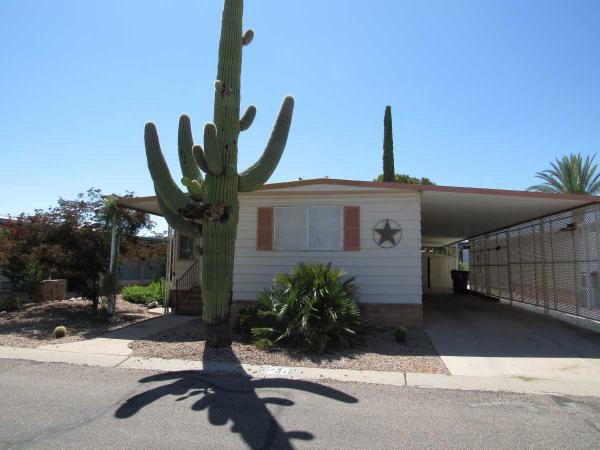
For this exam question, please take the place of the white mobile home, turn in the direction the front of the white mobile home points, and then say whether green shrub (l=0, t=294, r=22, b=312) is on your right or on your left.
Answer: on your right

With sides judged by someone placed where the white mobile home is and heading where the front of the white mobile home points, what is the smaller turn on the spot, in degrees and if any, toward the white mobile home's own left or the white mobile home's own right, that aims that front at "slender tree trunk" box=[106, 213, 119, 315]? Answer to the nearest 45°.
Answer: approximately 90° to the white mobile home's own right

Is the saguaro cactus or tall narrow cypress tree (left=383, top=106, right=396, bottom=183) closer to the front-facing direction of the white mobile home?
the saguaro cactus

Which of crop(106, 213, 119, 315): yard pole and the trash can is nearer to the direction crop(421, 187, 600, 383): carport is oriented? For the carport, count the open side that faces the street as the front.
the yard pole

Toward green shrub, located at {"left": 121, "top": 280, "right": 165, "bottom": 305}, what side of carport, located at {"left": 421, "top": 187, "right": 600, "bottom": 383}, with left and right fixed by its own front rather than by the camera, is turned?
right

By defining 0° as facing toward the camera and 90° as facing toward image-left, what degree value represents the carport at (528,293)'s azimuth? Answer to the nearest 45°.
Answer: approximately 0°

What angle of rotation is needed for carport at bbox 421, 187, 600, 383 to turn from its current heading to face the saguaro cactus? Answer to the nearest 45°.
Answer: approximately 45° to its right

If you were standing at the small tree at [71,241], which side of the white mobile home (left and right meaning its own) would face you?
right
